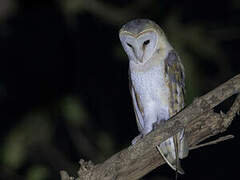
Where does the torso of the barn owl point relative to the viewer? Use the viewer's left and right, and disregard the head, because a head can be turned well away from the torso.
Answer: facing the viewer and to the left of the viewer
